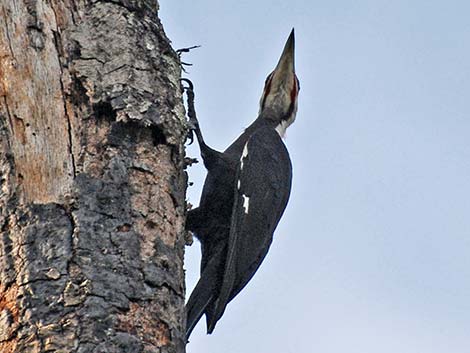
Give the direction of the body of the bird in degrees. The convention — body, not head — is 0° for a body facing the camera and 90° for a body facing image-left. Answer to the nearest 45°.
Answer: approximately 90°
